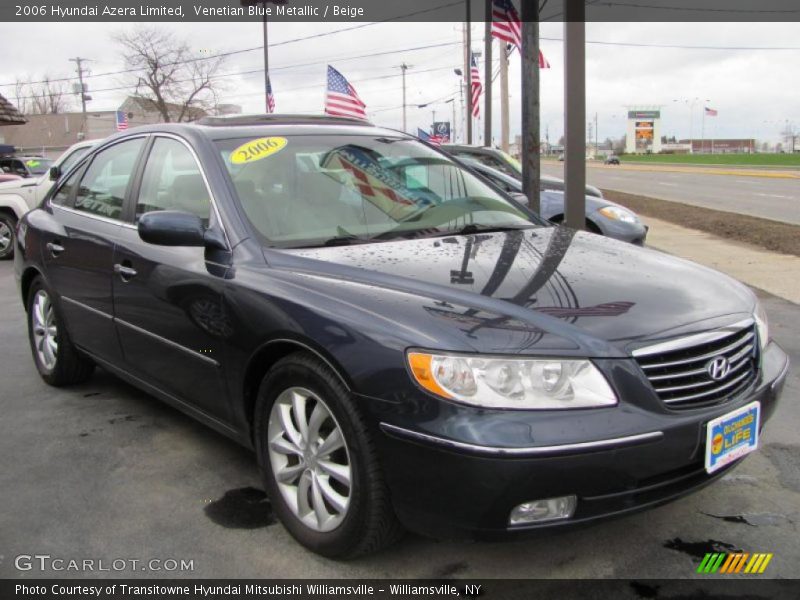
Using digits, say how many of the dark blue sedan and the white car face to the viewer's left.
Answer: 1

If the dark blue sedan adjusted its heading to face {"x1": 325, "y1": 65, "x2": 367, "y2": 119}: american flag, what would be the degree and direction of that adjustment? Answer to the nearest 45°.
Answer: approximately 135° to its left

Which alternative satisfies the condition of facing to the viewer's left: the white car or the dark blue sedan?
the white car

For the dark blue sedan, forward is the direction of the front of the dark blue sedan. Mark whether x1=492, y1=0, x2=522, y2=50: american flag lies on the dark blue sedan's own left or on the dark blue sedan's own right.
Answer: on the dark blue sedan's own left

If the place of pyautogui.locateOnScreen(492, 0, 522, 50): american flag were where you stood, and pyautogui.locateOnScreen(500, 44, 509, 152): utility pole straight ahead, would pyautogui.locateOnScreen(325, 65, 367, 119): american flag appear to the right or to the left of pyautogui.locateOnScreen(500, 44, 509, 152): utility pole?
left

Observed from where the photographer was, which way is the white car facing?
facing to the left of the viewer

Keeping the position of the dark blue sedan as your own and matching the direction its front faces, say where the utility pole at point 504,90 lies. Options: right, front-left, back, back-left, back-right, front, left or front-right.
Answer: back-left

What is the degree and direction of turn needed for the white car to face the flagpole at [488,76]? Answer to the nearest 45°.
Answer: approximately 135° to its right

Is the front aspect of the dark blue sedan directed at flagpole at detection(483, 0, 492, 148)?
no

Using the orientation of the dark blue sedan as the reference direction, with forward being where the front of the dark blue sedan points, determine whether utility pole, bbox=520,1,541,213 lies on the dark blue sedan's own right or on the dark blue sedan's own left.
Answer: on the dark blue sedan's own left

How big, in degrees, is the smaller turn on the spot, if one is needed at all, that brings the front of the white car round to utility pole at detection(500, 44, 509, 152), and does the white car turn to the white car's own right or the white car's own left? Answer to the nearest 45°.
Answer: approximately 135° to the white car's own right
